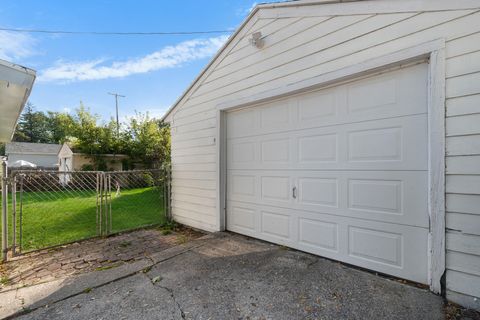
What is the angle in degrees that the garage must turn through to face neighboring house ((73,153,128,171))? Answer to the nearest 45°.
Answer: approximately 90° to its right

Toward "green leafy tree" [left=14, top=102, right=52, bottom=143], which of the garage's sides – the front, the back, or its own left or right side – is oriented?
right

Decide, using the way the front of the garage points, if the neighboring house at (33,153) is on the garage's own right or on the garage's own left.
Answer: on the garage's own right

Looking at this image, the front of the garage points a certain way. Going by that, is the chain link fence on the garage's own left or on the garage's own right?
on the garage's own right

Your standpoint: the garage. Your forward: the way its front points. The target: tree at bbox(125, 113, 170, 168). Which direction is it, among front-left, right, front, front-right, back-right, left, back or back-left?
right

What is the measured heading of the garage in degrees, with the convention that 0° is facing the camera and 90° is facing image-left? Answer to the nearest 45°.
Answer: approximately 45°
